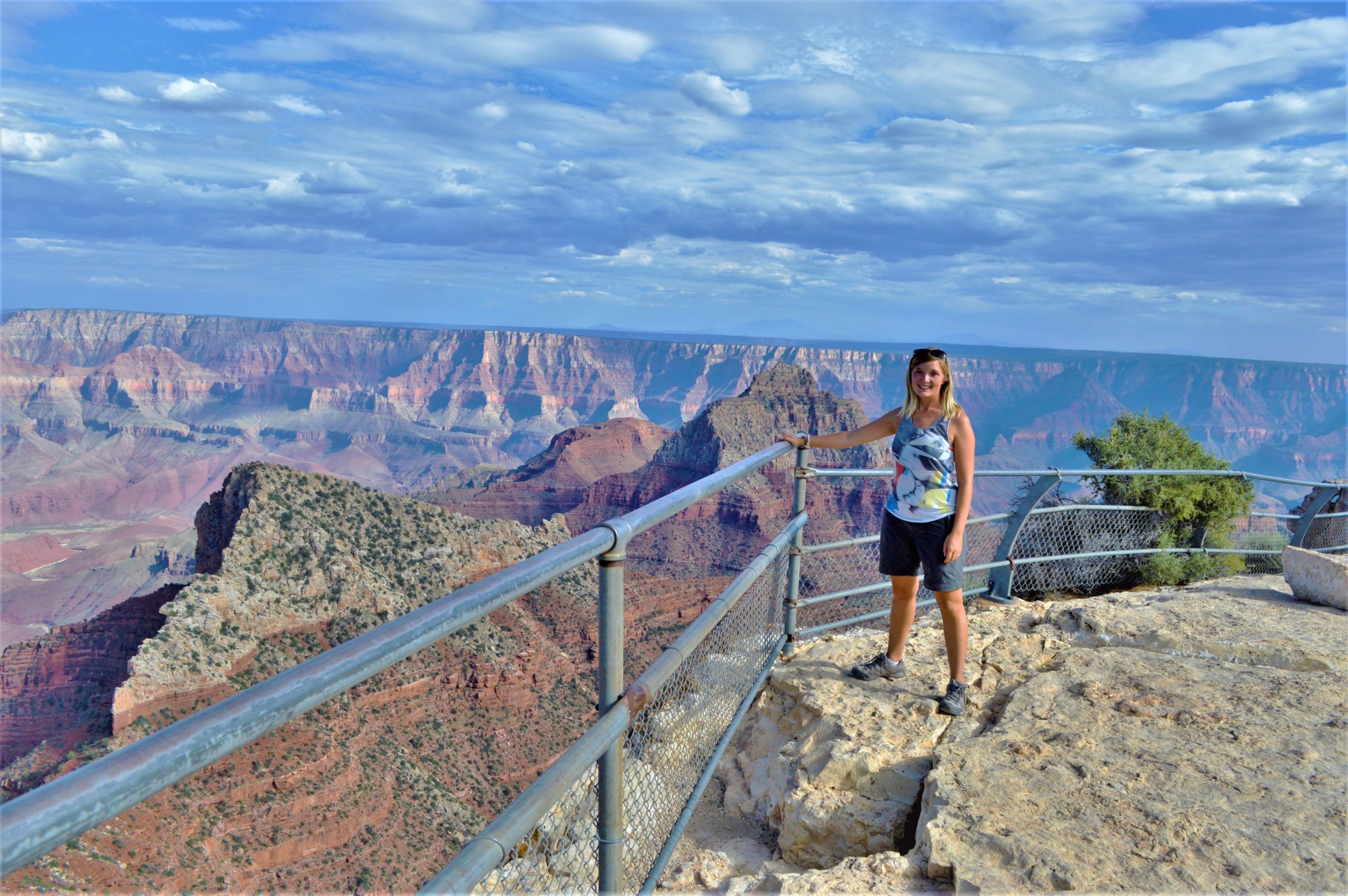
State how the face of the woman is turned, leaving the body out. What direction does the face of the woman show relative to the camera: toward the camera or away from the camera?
toward the camera

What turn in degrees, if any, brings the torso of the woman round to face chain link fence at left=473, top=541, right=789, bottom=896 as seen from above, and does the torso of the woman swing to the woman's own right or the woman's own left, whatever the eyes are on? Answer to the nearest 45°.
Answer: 0° — they already face it

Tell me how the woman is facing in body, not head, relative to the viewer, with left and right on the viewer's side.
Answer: facing the viewer and to the left of the viewer

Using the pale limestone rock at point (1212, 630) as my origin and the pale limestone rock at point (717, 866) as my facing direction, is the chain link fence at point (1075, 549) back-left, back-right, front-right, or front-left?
back-right

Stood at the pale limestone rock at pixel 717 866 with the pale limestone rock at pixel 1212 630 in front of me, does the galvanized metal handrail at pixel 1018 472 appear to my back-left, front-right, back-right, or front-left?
front-left

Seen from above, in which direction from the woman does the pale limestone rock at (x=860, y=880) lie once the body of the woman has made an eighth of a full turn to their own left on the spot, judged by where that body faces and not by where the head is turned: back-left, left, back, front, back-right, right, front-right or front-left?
front
